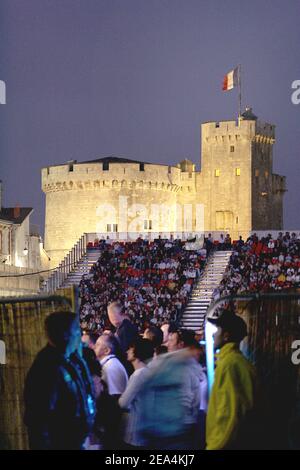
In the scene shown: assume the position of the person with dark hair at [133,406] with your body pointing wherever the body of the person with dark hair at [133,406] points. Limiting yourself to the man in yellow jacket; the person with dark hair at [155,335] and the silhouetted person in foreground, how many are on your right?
1

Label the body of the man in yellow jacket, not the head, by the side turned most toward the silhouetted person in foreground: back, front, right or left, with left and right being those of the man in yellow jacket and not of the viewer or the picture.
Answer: front

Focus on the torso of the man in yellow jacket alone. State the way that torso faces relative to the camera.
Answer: to the viewer's left

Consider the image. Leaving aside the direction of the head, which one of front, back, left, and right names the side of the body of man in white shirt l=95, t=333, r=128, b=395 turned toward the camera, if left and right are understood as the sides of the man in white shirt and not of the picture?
left
